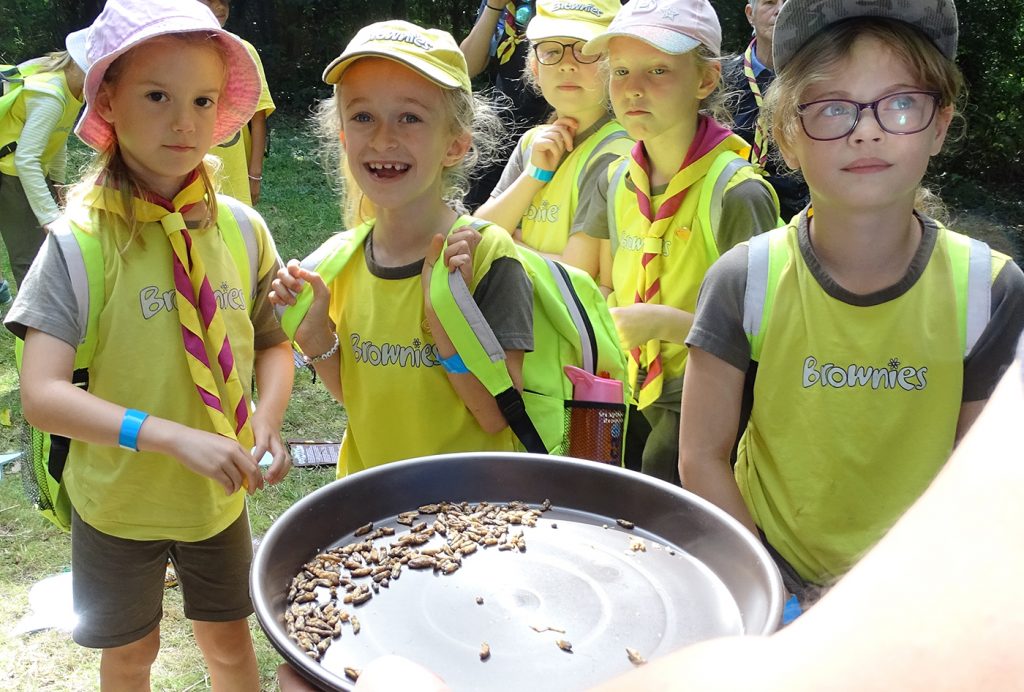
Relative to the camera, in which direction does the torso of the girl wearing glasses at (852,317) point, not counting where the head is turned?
toward the camera

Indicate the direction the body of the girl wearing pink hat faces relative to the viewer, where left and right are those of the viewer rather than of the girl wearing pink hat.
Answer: facing the viewer and to the right of the viewer

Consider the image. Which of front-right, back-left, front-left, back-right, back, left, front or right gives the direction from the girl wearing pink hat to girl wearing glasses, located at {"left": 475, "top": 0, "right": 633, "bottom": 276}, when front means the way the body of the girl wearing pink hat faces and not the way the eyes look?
left

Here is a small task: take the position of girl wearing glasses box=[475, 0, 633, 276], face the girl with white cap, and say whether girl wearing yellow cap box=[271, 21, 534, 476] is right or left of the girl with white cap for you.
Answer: right

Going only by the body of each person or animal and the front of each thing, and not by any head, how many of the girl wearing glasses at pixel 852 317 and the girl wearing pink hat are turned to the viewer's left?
0

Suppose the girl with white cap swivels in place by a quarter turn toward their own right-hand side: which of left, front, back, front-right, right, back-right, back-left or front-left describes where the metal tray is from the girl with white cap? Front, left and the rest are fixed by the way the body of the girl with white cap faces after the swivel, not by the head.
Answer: back-left

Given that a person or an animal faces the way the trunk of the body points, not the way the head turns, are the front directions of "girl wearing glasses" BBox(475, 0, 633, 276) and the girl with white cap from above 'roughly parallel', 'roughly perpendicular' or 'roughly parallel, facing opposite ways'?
roughly parallel

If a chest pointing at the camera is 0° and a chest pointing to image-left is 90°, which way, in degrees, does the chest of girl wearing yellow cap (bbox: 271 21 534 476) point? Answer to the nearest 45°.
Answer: approximately 45°

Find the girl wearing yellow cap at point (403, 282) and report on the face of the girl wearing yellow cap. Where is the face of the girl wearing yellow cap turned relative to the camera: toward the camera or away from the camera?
toward the camera

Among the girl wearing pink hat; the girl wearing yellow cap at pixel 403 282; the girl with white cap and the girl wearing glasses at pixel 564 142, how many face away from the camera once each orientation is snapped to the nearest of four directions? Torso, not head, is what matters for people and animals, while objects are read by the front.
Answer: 0

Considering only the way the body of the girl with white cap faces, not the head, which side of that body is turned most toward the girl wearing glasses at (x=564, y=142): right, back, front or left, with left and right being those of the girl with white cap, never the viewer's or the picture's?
right

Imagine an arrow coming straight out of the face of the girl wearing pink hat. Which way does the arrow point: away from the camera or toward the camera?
toward the camera

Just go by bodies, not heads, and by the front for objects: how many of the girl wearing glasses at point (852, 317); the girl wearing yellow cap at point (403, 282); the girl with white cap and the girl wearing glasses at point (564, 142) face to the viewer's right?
0
